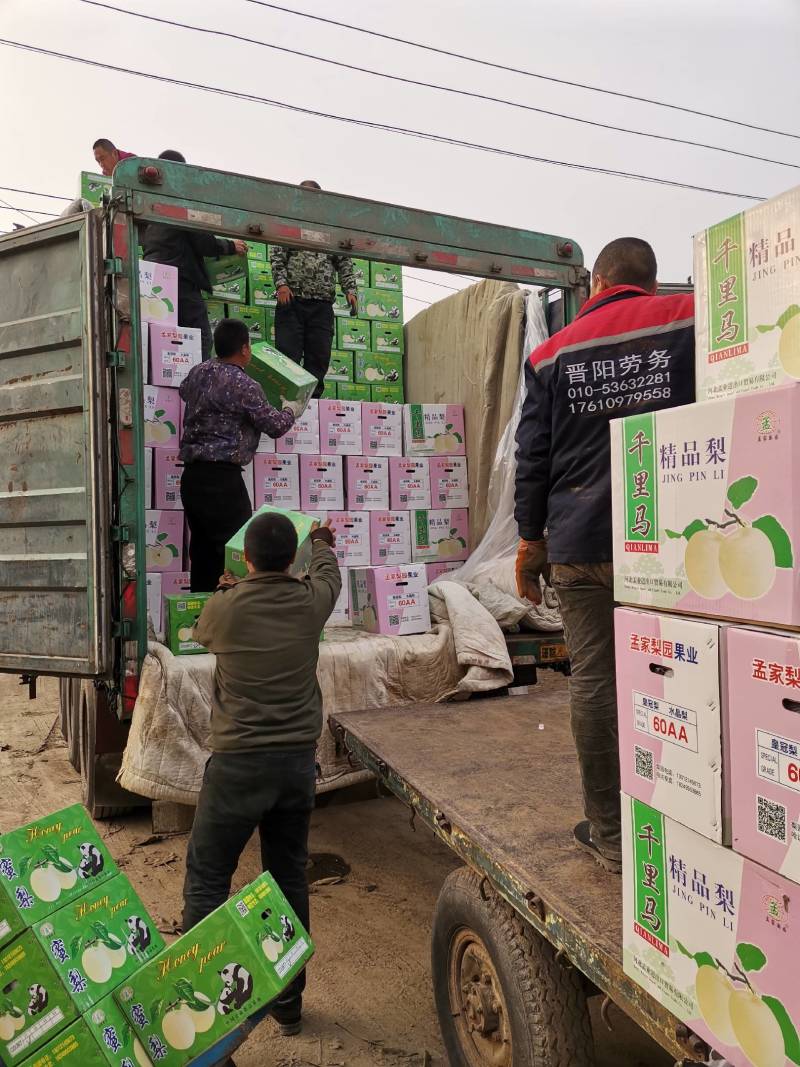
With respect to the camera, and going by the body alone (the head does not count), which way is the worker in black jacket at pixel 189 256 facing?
to the viewer's right

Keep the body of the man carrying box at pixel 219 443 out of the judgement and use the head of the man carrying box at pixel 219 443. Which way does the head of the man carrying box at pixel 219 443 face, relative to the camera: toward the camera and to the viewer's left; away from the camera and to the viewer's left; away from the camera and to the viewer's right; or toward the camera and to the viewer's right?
away from the camera and to the viewer's right

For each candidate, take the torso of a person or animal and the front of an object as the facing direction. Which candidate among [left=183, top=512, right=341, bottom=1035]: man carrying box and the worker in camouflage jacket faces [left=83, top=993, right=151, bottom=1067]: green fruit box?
the worker in camouflage jacket

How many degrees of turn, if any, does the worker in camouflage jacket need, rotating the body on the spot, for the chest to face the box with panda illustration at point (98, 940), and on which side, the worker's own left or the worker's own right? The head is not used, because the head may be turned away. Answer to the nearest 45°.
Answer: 0° — they already face it

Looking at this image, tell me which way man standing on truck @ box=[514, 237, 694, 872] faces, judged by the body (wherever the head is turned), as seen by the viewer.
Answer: away from the camera

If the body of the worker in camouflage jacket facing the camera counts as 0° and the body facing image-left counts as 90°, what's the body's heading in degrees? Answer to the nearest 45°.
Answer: approximately 0°

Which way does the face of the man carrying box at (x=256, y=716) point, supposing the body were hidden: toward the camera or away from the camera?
away from the camera

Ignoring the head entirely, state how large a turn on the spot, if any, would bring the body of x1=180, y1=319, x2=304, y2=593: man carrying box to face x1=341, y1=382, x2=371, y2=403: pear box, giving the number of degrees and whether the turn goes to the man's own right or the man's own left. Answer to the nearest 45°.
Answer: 0° — they already face it

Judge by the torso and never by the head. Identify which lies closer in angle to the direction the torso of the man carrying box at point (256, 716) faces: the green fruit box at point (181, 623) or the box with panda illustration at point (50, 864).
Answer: the green fruit box

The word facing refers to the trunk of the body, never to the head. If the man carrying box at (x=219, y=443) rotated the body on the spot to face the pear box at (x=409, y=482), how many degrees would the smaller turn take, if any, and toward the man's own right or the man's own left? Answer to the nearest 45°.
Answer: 0° — they already face it
